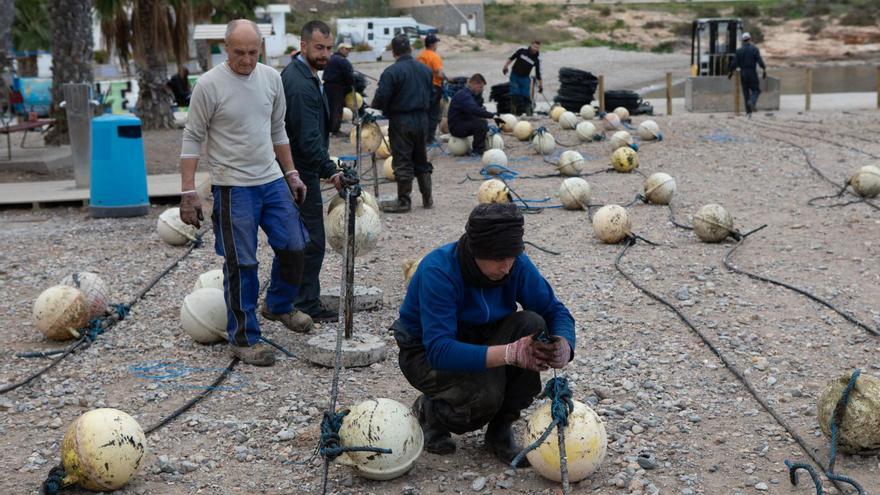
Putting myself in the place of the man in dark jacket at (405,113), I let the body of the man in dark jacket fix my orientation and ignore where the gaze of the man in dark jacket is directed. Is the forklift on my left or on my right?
on my right

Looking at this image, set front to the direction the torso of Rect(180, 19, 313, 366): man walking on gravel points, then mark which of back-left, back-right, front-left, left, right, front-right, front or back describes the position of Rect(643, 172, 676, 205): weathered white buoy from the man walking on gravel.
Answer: left

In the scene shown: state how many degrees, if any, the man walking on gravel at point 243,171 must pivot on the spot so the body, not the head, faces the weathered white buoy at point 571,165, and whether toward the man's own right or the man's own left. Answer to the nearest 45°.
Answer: approximately 90° to the man's own left

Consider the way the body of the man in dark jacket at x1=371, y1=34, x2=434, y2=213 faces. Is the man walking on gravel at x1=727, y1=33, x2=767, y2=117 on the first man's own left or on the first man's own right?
on the first man's own right

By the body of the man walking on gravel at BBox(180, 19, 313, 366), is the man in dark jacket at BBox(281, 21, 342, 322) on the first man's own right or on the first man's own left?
on the first man's own left

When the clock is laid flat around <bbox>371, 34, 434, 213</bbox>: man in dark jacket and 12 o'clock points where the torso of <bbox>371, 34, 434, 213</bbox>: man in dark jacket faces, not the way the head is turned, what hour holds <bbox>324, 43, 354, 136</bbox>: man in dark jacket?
<bbox>324, 43, 354, 136</bbox>: man in dark jacket is roughly at 12 o'clock from <bbox>371, 34, 434, 213</bbox>: man in dark jacket.

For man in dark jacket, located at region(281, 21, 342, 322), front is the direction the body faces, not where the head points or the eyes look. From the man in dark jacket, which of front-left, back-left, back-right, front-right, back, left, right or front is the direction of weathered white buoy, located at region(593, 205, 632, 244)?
front-left

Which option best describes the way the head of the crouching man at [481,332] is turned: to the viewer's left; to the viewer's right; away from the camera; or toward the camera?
toward the camera

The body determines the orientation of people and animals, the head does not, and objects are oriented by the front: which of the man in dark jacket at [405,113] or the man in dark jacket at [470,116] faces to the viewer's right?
the man in dark jacket at [470,116]

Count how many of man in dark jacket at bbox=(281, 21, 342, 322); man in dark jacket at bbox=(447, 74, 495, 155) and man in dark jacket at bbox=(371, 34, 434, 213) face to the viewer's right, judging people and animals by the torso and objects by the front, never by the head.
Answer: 2

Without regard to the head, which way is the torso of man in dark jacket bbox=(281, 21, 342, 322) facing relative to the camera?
to the viewer's right

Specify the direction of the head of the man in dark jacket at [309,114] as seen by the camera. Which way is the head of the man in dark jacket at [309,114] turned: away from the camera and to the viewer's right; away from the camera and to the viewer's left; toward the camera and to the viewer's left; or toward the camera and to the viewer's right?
toward the camera and to the viewer's right

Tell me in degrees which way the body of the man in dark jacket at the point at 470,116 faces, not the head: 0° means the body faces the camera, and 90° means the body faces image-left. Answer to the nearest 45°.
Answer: approximately 270°

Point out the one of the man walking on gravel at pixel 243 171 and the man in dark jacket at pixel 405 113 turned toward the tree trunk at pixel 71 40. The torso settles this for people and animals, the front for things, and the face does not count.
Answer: the man in dark jacket
